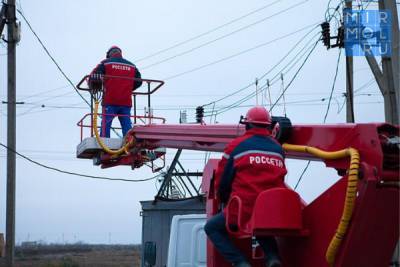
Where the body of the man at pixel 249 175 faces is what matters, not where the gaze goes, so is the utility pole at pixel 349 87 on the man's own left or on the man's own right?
on the man's own right

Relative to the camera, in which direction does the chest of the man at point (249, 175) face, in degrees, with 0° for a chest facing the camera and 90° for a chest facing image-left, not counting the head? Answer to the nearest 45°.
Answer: approximately 135°

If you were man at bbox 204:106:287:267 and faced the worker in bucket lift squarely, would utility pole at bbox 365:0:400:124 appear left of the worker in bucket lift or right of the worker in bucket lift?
right

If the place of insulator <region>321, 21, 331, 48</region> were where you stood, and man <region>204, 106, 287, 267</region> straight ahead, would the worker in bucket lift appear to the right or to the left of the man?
right

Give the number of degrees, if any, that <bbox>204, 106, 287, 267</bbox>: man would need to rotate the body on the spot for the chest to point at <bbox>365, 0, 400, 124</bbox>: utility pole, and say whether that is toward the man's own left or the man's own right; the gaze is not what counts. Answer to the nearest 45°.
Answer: approximately 45° to the man's own right

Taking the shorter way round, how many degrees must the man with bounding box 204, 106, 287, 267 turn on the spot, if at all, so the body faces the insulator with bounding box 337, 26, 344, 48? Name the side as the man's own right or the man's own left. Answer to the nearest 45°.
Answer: approximately 45° to the man's own right

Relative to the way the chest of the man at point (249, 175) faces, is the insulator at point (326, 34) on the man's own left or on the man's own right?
on the man's own right
